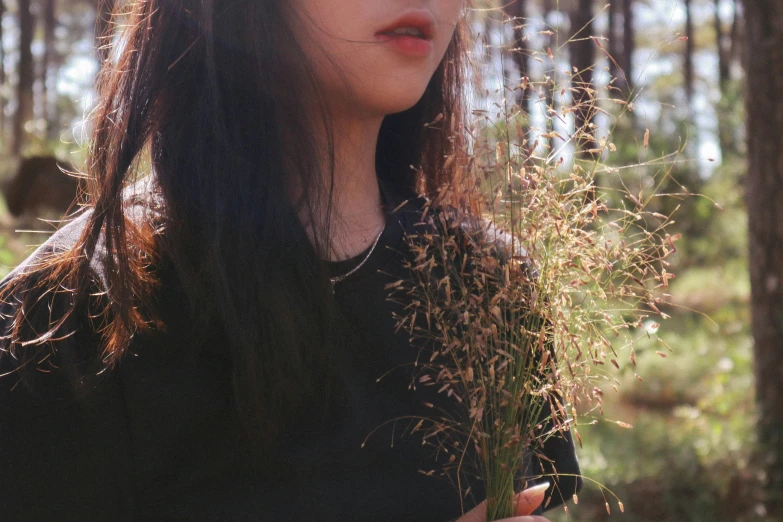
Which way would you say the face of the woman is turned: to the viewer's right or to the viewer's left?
to the viewer's right

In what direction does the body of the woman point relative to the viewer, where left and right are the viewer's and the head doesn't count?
facing the viewer and to the right of the viewer

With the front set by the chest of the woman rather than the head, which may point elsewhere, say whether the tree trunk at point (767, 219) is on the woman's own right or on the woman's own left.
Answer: on the woman's own left

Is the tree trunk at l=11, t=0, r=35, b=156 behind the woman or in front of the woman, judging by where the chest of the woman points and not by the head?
behind
